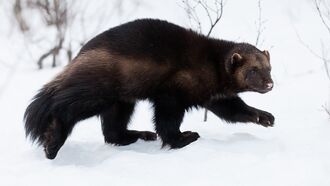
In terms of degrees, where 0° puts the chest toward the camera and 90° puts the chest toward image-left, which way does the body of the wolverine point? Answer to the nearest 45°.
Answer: approximately 270°
